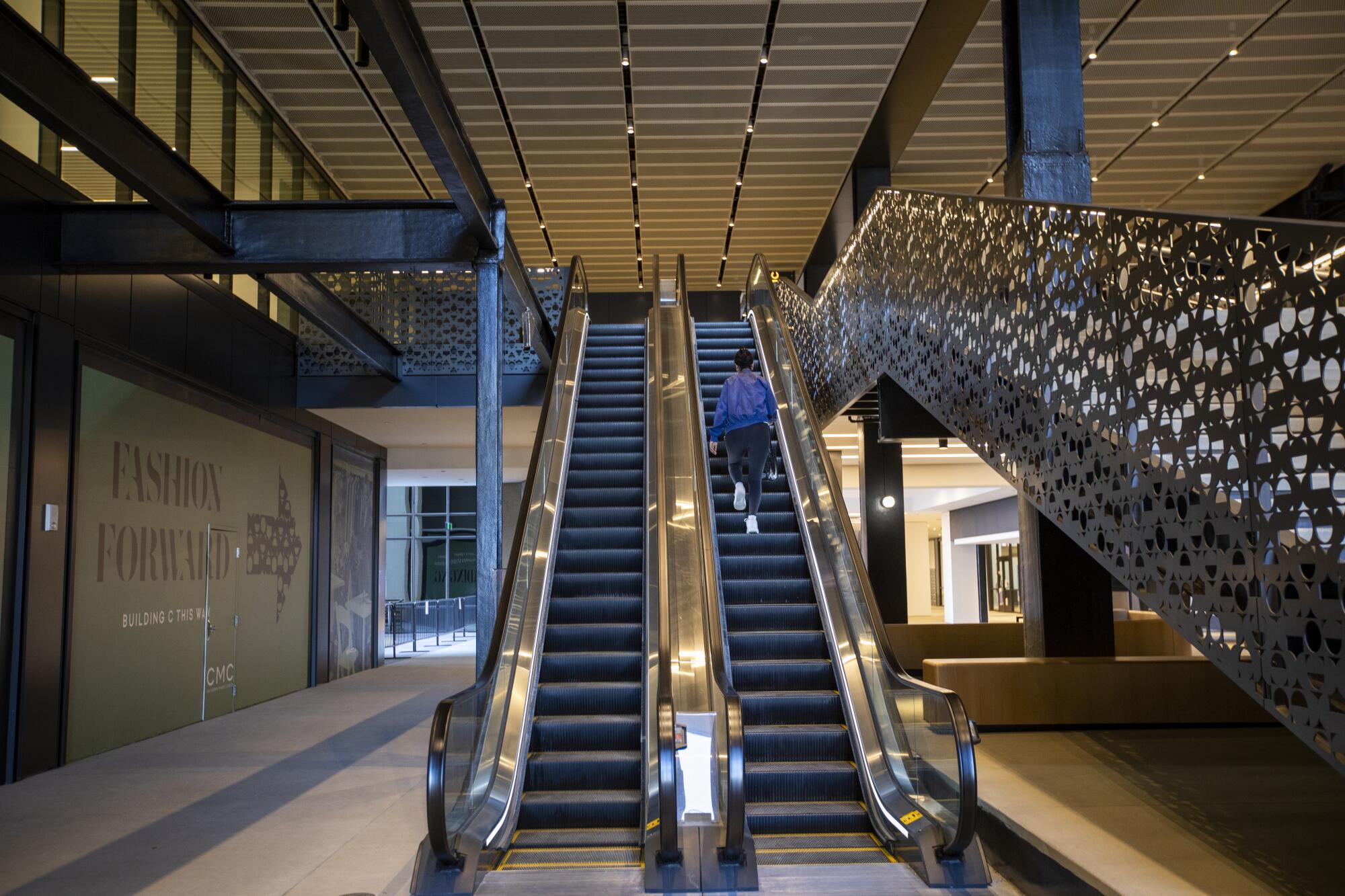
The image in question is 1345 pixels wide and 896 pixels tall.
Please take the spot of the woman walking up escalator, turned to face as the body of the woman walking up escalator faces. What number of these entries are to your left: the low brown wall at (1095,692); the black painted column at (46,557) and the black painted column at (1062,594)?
1

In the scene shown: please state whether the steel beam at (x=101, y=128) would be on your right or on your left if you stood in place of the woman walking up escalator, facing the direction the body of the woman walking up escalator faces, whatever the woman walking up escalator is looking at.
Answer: on your left

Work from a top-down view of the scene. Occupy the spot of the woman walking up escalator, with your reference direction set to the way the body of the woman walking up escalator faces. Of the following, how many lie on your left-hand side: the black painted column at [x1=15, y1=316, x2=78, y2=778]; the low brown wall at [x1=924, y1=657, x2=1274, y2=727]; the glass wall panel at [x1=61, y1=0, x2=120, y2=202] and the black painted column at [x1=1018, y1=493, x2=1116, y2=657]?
2

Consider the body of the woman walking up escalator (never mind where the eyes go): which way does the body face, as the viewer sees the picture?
away from the camera

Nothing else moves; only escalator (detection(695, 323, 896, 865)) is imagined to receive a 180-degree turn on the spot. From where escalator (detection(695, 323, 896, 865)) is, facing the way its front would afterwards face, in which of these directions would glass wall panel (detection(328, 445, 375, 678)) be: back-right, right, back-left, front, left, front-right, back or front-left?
front-left

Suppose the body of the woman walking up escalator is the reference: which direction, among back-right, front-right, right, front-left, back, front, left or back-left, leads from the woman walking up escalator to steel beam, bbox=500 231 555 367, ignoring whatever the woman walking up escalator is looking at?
front-left

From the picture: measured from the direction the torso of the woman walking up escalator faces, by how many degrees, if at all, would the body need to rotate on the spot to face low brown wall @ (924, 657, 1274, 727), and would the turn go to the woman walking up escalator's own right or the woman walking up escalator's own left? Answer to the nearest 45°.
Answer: approximately 90° to the woman walking up escalator's own right

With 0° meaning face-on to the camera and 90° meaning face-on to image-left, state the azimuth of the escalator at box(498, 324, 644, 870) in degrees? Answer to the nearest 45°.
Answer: approximately 0°

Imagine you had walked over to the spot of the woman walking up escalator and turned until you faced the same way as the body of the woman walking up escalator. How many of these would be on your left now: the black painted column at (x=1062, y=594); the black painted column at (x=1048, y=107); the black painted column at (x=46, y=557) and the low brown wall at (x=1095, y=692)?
1

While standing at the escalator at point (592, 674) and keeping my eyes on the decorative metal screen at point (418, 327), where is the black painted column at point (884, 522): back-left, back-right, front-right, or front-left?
front-right

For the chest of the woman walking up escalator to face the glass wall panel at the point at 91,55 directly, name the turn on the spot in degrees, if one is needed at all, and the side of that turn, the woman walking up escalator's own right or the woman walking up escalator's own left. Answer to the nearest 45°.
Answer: approximately 90° to the woman walking up escalator's own left
